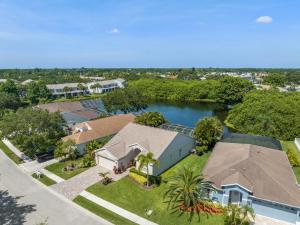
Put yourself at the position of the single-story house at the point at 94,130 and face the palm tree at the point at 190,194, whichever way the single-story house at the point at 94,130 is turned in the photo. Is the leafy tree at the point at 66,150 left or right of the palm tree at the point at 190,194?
right

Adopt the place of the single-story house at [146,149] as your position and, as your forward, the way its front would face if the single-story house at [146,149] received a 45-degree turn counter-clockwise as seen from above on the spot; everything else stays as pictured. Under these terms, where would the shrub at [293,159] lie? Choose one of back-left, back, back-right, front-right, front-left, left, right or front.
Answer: left

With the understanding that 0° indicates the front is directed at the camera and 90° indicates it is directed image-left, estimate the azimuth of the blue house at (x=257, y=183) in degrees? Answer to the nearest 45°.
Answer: approximately 0°

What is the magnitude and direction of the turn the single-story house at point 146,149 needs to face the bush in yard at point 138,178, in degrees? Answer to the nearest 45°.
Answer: approximately 45° to its left

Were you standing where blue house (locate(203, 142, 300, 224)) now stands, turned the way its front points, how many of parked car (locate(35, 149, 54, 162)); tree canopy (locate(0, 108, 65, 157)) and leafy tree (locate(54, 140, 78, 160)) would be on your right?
3

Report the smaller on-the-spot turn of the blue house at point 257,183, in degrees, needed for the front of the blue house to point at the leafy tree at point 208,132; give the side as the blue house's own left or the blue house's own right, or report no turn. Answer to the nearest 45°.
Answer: approximately 135° to the blue house's own right

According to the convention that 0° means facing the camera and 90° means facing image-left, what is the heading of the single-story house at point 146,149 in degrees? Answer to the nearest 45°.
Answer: approximately 45°

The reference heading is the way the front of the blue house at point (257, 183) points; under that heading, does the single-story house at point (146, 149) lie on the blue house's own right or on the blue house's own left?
on the blue house's own right

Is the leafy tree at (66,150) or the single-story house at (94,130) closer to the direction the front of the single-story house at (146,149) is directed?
the leafy tree

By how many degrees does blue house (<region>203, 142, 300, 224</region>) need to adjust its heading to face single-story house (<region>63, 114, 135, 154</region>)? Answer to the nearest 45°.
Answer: approximately 90° to its right

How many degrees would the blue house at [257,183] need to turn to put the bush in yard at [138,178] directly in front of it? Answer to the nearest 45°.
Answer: approximately 90° to its right

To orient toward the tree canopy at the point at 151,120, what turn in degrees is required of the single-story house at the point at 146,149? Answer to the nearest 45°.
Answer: approximately 135° to its right

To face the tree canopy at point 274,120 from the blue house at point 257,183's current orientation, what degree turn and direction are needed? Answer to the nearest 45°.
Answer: approximately 180°
